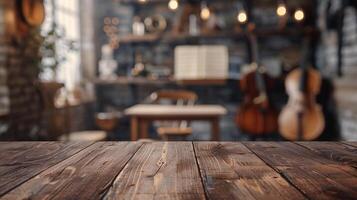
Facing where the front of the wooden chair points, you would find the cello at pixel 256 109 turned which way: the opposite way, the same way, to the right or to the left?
the same way

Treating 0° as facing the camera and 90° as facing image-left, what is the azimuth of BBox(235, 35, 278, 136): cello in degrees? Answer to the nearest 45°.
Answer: approximately 0°

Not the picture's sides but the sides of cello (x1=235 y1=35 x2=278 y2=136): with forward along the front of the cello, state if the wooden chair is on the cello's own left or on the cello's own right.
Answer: on the cello's own right

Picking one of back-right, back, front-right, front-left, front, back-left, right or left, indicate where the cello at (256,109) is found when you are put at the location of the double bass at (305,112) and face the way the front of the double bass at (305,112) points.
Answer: right

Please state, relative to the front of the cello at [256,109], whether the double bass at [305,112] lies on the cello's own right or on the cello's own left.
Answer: on the cello's own left

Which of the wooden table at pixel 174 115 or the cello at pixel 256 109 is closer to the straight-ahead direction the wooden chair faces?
the wooden table

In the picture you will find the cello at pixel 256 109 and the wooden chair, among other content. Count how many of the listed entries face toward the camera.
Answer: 2

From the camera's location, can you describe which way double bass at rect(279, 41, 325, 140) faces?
facing the viewer

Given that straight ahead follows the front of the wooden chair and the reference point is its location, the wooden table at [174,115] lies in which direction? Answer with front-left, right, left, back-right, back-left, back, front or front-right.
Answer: front

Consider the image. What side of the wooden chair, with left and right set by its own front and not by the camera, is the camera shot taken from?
front

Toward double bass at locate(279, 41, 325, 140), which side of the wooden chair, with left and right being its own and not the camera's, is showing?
left

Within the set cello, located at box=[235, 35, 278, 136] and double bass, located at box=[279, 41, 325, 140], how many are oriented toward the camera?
2

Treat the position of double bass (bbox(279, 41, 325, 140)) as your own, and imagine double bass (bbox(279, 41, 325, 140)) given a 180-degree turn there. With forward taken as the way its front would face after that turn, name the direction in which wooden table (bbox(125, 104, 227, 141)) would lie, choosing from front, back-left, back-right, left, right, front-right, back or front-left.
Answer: back-left

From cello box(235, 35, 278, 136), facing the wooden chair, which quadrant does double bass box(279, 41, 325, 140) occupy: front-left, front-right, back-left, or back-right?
back-left

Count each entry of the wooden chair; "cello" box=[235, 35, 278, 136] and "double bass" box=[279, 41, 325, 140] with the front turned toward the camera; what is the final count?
3

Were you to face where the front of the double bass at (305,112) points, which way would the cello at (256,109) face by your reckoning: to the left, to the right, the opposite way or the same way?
the same way
